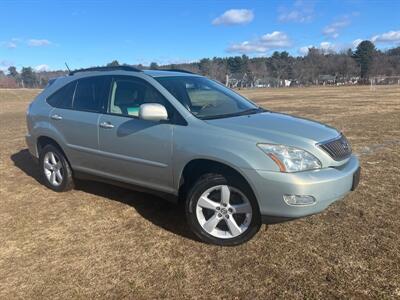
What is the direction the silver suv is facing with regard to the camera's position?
facing the viewer and to the right of the viewer
